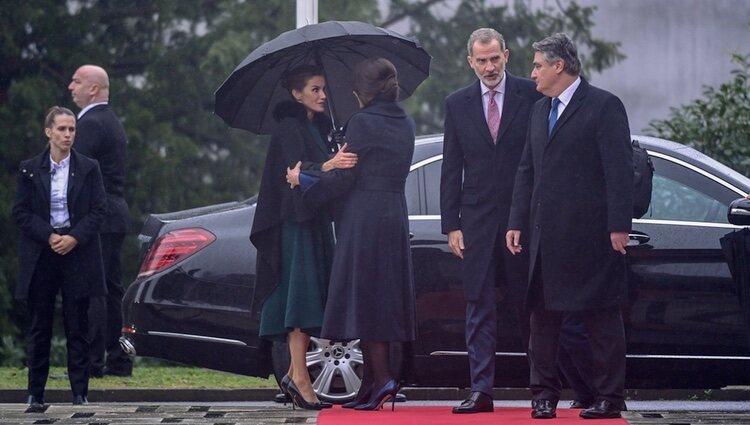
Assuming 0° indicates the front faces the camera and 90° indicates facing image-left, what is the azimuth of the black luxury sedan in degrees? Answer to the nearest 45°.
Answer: approximately 270°

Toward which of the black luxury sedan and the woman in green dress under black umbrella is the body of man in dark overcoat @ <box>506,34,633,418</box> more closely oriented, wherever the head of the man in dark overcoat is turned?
the woman in green dress under black umbrella

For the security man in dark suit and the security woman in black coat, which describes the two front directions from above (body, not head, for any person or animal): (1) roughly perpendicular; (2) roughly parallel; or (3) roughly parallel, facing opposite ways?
roughly perpendicular

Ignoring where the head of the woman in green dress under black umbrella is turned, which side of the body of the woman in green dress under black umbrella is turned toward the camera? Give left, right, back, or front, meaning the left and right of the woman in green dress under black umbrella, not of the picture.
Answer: right

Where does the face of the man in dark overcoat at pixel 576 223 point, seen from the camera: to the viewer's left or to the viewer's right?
to the viewer's left

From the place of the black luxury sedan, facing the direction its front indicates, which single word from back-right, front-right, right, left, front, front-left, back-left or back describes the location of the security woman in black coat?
back

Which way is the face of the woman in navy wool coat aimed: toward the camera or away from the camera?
away from the camera

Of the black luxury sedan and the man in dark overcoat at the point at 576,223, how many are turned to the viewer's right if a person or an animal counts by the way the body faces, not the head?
1
